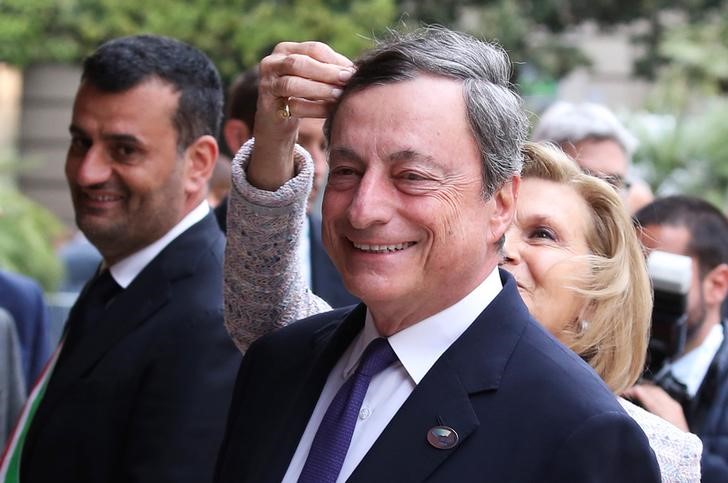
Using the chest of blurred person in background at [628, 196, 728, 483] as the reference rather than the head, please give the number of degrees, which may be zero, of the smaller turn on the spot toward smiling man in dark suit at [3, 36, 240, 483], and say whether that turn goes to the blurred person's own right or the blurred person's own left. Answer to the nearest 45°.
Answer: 0° — they already face them

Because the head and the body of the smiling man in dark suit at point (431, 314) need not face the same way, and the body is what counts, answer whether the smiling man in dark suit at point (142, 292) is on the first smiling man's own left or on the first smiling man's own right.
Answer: on the first smiling man's own right

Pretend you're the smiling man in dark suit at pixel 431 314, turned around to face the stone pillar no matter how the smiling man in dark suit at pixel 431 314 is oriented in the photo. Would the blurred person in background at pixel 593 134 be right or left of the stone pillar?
right

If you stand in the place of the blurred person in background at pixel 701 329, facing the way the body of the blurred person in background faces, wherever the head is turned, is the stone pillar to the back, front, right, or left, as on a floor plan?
right

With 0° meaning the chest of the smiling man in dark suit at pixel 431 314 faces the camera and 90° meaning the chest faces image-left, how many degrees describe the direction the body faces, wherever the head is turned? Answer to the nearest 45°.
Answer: approximately 45°

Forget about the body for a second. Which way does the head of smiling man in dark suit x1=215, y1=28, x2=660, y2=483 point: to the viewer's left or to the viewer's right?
to the viewer's left

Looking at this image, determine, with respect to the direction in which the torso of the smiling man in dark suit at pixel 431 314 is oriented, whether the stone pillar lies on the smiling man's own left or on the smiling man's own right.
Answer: on the smiling man's own right

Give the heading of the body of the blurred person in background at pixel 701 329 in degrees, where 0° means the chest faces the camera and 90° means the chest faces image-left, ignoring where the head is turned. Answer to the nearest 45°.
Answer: approximately 45°

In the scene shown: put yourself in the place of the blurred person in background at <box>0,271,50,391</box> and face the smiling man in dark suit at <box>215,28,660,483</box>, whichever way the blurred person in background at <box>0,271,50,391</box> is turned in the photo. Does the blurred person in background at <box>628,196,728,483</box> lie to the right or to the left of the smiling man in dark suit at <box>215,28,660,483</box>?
left

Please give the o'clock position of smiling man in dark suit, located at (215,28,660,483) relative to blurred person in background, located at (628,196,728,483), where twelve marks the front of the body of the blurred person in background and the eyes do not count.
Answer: The smiling man in dark suit is roughly at 11 o'clock from the blurred person in background.

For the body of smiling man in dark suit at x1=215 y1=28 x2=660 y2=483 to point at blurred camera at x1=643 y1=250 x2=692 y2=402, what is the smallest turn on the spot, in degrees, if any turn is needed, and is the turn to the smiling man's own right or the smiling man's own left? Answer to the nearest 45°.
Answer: approximately 180°
